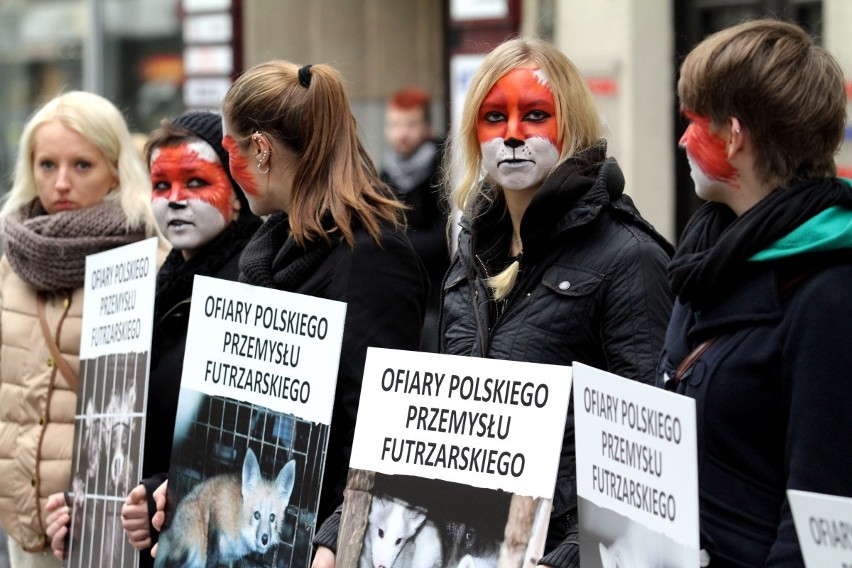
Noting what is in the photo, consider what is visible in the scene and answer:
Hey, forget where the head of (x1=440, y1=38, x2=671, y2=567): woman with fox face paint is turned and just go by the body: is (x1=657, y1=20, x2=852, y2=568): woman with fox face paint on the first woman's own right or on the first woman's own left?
on the first woman's own left

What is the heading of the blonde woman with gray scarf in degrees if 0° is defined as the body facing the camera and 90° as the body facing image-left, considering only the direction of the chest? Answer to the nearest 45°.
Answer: approximately 45°

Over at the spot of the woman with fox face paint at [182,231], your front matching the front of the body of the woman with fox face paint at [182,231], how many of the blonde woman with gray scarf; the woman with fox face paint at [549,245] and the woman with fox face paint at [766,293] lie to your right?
1

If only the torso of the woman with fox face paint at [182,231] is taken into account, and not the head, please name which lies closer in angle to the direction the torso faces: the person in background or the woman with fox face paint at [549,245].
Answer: the woman with fox face paint

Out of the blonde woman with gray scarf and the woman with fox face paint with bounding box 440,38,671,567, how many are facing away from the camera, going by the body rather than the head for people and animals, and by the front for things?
0

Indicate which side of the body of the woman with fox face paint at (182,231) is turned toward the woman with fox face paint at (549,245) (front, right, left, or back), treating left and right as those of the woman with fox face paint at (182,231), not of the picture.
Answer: left

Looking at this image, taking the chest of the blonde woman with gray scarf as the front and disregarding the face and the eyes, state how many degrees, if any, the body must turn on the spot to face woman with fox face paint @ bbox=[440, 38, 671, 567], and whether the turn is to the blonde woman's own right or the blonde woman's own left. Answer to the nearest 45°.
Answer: approximately 90° to the blonde woman's own left

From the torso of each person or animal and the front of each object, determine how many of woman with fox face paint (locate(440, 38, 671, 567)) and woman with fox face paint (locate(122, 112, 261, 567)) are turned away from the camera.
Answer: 0

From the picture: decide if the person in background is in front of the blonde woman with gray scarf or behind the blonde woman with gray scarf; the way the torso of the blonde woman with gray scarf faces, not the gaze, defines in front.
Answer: behind
